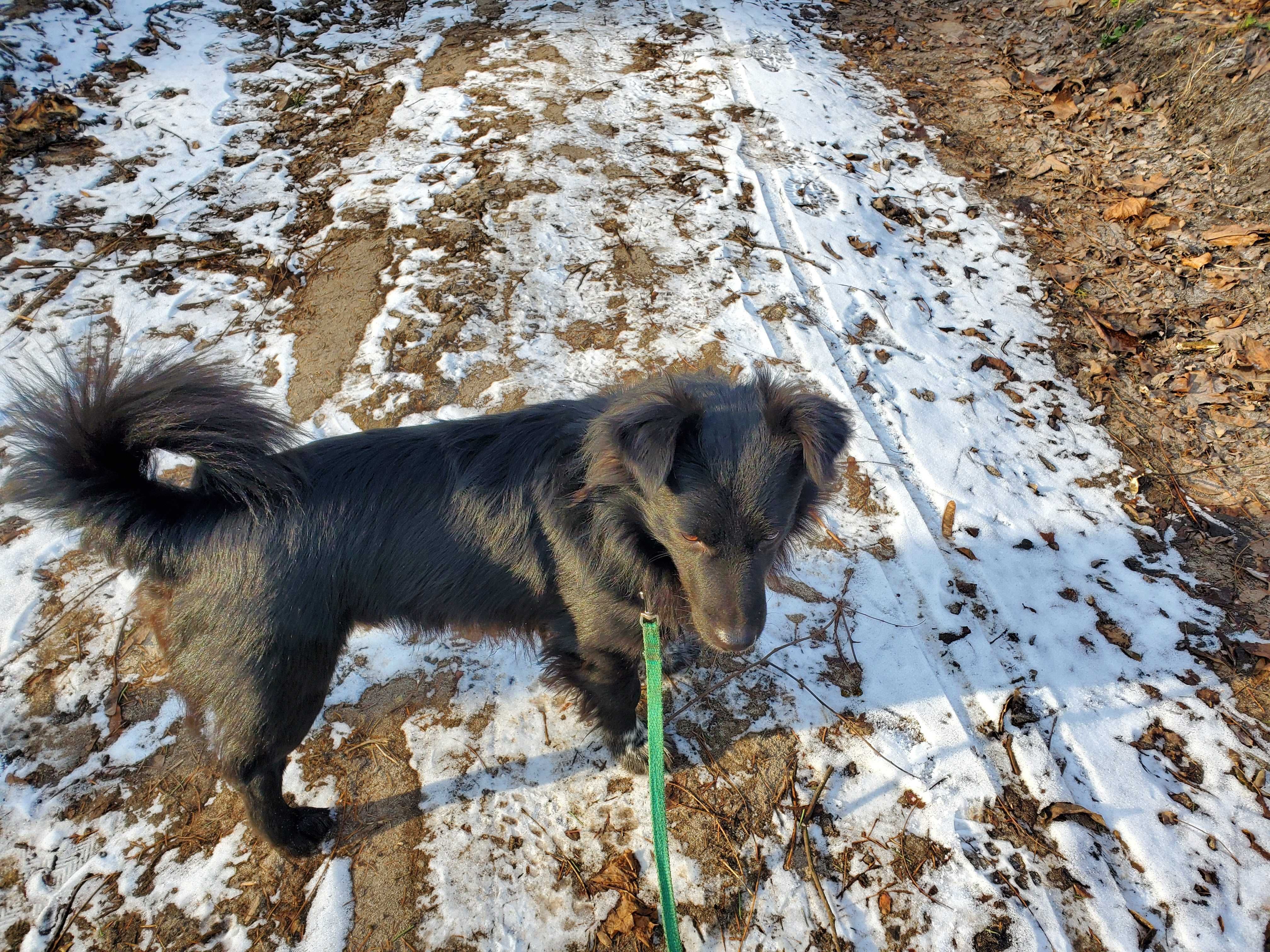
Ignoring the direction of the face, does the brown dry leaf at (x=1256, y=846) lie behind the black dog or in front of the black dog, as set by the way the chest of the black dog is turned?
in front

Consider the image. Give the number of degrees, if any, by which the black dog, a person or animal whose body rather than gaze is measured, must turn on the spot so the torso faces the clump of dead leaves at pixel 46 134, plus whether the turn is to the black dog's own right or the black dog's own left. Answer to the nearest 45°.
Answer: approximately 135° to the black dog's own left

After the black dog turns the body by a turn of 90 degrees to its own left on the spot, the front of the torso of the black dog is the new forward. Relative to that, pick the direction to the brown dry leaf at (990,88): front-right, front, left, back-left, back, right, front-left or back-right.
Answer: front-right

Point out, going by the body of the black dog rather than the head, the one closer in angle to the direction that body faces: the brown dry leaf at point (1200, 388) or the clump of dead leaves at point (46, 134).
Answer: the brown dry leaf

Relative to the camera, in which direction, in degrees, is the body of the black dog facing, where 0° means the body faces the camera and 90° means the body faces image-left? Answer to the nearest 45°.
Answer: approximately 270°

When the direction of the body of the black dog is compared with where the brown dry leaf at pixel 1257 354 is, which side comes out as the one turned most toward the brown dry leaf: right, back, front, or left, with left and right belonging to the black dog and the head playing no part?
front

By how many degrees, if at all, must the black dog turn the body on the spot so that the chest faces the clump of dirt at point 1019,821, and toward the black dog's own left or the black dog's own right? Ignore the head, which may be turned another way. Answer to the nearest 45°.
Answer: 0° — it already faces it

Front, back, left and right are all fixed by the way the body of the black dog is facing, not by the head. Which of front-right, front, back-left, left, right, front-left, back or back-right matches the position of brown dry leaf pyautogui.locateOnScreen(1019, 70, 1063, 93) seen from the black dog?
front-left

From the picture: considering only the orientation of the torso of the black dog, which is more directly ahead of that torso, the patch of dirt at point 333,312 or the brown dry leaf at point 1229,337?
the brown dry leaf
